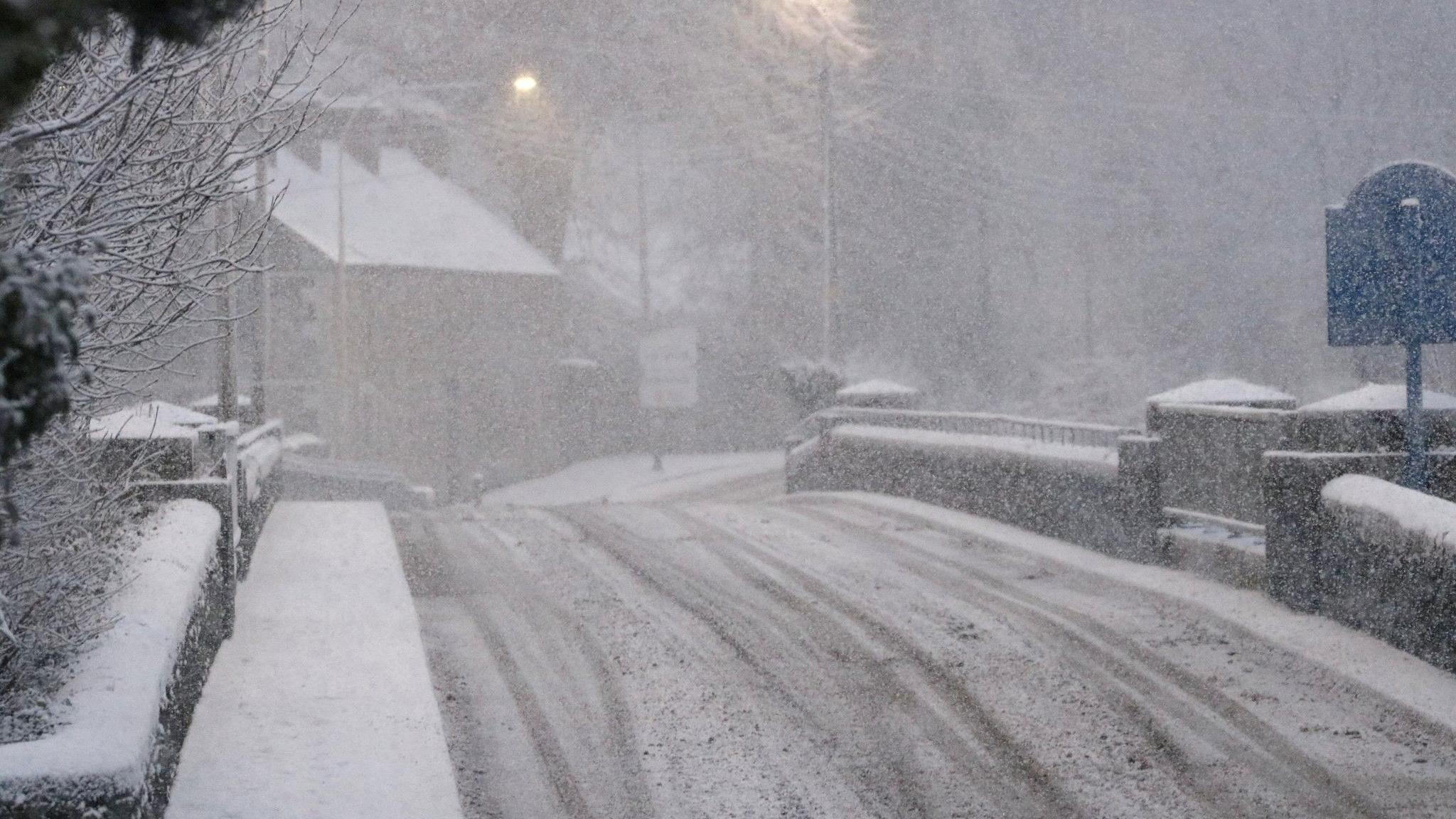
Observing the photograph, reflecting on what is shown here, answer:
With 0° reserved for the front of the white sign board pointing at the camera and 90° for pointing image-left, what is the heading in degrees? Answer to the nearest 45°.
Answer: approximately 0°

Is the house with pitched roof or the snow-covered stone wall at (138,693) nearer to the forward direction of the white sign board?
the snow-covered stone wall

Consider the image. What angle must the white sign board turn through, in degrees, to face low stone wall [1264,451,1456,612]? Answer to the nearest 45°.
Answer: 0° — it already faces it

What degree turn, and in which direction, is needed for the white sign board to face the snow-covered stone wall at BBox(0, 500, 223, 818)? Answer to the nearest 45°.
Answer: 0° — it already faces it

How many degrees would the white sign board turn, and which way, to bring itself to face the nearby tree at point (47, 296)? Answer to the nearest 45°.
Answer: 0° — it already faces it

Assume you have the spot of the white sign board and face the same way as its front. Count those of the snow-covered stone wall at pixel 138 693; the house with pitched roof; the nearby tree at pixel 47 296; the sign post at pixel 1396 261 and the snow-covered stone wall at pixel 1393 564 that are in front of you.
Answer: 4

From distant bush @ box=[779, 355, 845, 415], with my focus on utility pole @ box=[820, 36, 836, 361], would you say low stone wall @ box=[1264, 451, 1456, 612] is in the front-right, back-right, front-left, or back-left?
back-right

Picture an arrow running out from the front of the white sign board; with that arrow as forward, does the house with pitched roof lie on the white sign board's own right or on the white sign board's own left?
on the white sign board's own right

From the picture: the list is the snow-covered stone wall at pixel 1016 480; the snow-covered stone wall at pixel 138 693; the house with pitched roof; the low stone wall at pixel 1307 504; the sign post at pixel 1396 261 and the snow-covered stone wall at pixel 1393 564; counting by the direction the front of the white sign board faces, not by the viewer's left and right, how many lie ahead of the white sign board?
5
